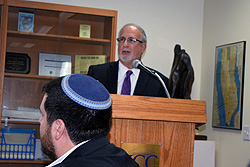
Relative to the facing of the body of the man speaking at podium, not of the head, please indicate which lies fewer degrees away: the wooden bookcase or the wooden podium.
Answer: the wooden podium

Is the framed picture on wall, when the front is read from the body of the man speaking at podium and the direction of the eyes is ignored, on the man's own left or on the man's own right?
on the man's own left

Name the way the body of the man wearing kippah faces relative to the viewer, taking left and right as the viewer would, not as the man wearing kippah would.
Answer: facing away from the viewer and to the left of the viewer

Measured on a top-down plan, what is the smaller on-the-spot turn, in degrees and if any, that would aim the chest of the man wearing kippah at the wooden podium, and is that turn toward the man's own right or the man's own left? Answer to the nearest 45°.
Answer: approximately 90° to the man's own right

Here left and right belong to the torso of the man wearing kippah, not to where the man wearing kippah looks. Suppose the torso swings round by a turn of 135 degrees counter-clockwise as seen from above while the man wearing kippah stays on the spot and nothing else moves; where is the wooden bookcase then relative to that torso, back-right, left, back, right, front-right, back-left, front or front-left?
back

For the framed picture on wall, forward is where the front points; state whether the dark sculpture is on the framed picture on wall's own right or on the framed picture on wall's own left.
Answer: on the framed picture on wall's own right

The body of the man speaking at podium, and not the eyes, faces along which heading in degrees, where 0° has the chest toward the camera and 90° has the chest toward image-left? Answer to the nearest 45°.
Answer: approximately 0°

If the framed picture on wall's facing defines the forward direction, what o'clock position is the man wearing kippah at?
The man wearing kippah is roughly at 11 o'clock from the framed picture on wall.
